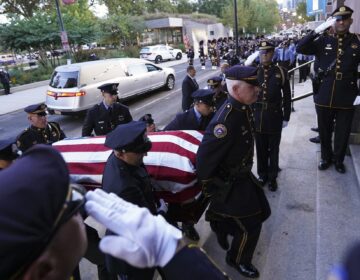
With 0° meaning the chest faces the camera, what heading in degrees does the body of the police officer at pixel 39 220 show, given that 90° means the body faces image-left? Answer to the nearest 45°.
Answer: approximately 225°

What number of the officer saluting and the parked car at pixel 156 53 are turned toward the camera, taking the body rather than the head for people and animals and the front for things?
1

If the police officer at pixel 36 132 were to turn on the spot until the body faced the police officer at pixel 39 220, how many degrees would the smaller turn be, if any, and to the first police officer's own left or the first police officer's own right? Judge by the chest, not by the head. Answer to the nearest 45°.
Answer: approximately 45° to the first police officer's own right

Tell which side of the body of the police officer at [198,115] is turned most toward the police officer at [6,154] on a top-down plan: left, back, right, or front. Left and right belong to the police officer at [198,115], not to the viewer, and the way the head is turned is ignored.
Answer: right

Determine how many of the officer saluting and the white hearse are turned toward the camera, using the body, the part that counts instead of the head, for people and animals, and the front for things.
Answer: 1

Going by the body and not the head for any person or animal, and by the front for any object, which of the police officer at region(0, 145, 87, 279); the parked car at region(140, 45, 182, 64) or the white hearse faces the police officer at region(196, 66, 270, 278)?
the police officer at region(0, 145, 87, 279)
